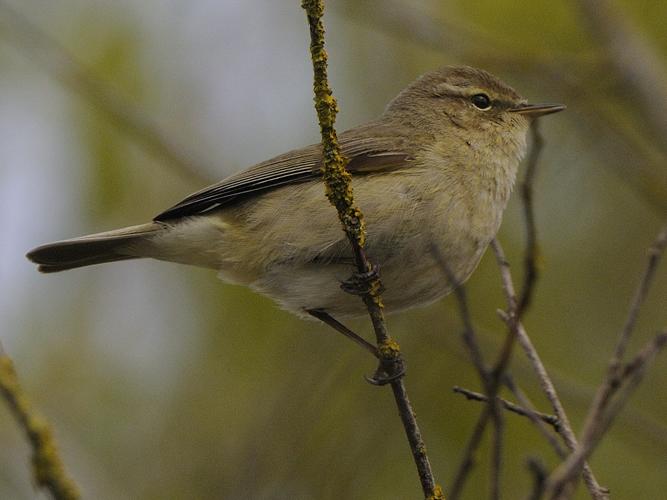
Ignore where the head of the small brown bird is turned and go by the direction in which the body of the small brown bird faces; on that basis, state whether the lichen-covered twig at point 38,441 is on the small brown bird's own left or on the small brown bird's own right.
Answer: on the small brown bird's own right

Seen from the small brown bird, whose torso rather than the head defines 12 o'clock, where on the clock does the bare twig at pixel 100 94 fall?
The bare twig is roughly at 7 o'clock from the small brown bird.

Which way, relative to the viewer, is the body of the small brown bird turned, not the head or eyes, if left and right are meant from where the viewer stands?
facing to the right of the viewer
